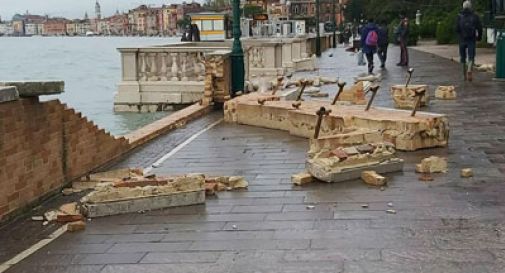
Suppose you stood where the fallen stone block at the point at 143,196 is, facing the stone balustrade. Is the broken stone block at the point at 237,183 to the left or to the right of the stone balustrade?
right

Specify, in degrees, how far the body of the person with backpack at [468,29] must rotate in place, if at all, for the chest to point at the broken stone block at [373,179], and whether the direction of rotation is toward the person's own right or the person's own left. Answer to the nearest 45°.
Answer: approximately 180°

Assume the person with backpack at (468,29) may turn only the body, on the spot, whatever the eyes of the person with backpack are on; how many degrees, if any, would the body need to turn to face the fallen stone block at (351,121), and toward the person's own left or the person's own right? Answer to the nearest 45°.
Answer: approximately 180°

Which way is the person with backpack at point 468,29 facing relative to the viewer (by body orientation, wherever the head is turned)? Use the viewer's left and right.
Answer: facing away from the viewer

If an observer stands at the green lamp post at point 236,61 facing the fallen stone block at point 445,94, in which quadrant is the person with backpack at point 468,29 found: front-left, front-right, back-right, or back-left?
front-left

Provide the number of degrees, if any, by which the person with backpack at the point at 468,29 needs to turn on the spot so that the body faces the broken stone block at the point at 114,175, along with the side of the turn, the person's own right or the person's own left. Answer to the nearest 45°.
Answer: approximately 180°

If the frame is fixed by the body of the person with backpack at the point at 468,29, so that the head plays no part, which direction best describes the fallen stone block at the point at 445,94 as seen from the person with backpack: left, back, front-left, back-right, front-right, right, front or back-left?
back

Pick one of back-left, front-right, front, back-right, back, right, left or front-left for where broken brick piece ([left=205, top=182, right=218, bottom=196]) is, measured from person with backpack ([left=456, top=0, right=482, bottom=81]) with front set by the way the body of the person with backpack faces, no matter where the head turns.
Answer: back

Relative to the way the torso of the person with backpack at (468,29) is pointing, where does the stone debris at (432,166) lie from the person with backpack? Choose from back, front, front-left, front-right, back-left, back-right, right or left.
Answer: back

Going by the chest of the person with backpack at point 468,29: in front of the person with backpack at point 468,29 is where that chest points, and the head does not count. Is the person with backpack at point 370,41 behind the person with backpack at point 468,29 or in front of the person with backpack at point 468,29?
in front

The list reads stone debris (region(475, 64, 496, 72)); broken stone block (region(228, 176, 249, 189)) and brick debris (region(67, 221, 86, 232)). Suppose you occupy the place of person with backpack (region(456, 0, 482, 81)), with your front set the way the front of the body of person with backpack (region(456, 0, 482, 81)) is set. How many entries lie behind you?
2

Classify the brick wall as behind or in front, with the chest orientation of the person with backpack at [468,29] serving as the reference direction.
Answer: behind

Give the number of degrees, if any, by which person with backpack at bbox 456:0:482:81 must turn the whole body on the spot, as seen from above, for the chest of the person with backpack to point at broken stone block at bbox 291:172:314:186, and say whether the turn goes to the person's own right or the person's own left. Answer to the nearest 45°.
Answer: approximately 180°

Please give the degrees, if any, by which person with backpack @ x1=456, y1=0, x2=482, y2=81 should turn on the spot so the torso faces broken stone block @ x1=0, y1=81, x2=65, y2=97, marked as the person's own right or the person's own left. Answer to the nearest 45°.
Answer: approximately 180°

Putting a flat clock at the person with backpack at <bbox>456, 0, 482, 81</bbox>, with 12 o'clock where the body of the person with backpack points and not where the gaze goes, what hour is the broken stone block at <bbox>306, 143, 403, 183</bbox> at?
The broken stone block is roughly at 6 o'clock from the person with backpack.

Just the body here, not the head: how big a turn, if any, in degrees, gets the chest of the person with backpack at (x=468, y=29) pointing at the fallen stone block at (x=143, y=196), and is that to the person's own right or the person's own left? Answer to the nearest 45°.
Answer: approximately 180°
